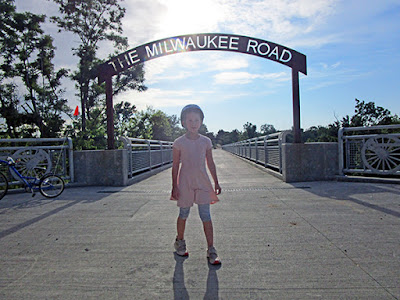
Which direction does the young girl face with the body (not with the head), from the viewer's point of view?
toward the camera

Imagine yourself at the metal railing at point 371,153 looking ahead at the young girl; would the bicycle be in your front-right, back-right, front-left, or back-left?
front-right

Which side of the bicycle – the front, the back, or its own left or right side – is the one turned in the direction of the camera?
left

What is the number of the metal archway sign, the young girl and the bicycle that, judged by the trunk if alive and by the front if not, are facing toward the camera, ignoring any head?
2

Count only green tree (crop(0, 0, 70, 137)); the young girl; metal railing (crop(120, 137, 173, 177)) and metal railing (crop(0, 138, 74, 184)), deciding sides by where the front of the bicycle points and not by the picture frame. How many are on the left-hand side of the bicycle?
1

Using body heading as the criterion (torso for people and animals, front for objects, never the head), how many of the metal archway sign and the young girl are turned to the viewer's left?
0

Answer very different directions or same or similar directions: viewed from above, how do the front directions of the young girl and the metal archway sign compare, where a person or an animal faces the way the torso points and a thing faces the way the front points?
same or similar directions

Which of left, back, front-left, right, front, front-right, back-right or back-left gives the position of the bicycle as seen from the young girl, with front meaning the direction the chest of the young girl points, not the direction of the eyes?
back-right

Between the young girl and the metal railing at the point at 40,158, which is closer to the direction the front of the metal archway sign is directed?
the young girl

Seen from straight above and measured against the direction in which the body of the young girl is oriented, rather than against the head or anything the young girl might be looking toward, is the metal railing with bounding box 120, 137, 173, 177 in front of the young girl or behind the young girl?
behind

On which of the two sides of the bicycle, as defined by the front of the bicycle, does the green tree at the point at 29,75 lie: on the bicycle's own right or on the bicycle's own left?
on the bicycle's own right

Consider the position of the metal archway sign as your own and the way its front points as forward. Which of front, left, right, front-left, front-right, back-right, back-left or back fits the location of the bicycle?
front-right
